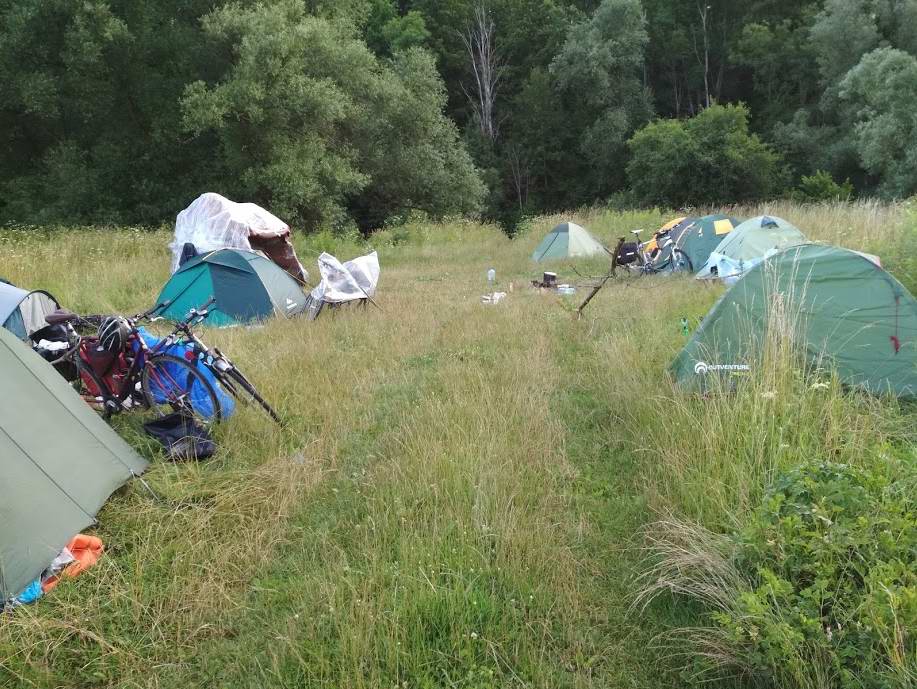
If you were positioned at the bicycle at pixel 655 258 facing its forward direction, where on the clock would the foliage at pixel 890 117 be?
The foliage is roughly at 10 o'clock from the bicycle.

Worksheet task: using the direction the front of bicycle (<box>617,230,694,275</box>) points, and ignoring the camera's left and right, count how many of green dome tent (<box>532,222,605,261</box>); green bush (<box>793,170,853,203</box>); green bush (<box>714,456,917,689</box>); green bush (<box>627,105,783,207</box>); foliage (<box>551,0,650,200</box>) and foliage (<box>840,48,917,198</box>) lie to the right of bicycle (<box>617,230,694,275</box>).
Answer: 1

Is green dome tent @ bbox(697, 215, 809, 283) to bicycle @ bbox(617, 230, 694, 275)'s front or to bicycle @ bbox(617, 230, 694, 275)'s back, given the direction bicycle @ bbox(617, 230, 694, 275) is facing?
to the front

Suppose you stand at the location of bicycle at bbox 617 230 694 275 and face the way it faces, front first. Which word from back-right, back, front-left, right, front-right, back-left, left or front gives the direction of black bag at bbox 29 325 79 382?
back-right

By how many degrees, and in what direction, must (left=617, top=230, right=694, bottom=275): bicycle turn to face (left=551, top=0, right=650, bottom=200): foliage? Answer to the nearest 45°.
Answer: approximately 90° to its left

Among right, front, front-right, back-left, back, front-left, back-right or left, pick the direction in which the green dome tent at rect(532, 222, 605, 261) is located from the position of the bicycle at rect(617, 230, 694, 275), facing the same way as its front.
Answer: back-left

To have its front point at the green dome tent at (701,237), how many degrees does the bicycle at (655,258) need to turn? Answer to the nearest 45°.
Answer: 0° — it already faces it

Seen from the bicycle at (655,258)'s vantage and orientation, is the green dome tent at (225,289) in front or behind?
behind

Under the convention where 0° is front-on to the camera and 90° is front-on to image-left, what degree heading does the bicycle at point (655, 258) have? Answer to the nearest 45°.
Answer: approximately 270°

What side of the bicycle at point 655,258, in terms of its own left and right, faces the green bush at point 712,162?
left

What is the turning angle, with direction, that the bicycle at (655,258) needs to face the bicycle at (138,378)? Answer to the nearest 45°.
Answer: approximately 135° to its right

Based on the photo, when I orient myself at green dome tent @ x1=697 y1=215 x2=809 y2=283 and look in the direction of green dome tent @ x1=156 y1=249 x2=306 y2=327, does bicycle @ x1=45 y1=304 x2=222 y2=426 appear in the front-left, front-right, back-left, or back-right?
front-left

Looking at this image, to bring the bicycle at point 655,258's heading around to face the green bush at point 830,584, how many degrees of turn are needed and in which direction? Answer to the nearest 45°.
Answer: approximately 90° to its right

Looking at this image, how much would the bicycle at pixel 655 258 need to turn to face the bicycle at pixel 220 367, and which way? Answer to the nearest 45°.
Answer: approximately 135° to its right

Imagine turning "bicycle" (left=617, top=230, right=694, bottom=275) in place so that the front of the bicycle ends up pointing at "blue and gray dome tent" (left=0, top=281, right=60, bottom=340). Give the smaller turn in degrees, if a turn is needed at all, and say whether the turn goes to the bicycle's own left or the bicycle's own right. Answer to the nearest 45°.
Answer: approximately 135° to the bicycle's own right
